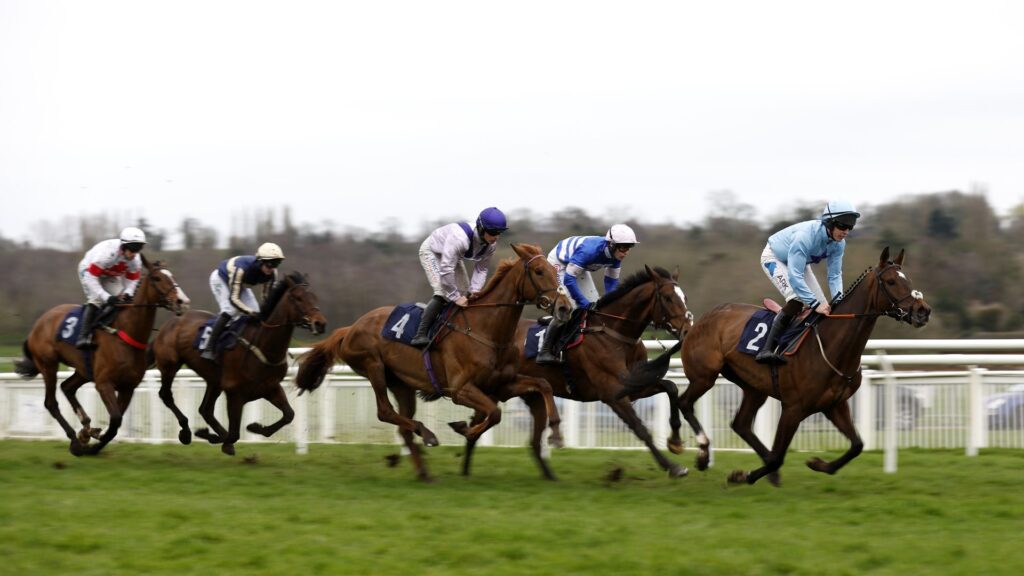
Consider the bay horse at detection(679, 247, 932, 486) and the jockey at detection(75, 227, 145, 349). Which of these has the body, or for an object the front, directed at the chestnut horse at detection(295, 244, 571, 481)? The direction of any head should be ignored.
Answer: the jockey

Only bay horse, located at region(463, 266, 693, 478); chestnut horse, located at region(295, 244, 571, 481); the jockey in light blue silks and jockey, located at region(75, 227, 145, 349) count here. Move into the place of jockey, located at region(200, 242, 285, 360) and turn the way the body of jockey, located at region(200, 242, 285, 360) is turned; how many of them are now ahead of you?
3

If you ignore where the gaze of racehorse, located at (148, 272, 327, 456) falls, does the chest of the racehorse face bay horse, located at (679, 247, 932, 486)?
yes

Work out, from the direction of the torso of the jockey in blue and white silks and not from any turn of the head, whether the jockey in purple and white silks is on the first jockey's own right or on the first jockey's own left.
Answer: on the first jockey's own right

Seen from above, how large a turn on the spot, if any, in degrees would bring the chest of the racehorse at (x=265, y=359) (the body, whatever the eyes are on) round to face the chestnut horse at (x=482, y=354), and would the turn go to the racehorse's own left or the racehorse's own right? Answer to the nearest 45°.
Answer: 0° — it already faces it

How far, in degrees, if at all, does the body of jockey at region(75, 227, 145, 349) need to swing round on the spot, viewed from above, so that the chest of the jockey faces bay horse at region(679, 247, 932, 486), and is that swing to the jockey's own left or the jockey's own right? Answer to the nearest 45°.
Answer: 0° — they already face it

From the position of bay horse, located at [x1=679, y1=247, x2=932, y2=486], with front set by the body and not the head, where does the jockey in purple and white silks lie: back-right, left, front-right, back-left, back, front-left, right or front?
back-right

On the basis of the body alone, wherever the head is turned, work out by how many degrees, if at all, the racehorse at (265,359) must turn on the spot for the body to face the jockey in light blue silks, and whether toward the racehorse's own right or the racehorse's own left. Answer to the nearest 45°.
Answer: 0° — it already faces them

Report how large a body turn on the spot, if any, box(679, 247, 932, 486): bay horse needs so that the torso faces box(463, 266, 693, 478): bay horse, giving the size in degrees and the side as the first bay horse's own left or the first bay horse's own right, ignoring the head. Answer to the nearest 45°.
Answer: approximately 180°

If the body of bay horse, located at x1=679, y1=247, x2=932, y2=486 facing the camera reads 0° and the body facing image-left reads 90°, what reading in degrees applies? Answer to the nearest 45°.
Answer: approximately 315°

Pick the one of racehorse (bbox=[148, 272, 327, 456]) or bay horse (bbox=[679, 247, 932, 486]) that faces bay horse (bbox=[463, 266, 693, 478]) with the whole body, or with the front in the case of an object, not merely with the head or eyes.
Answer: the racehorse

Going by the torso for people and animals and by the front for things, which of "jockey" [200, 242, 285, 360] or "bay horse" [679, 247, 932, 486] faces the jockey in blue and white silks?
the jockey
